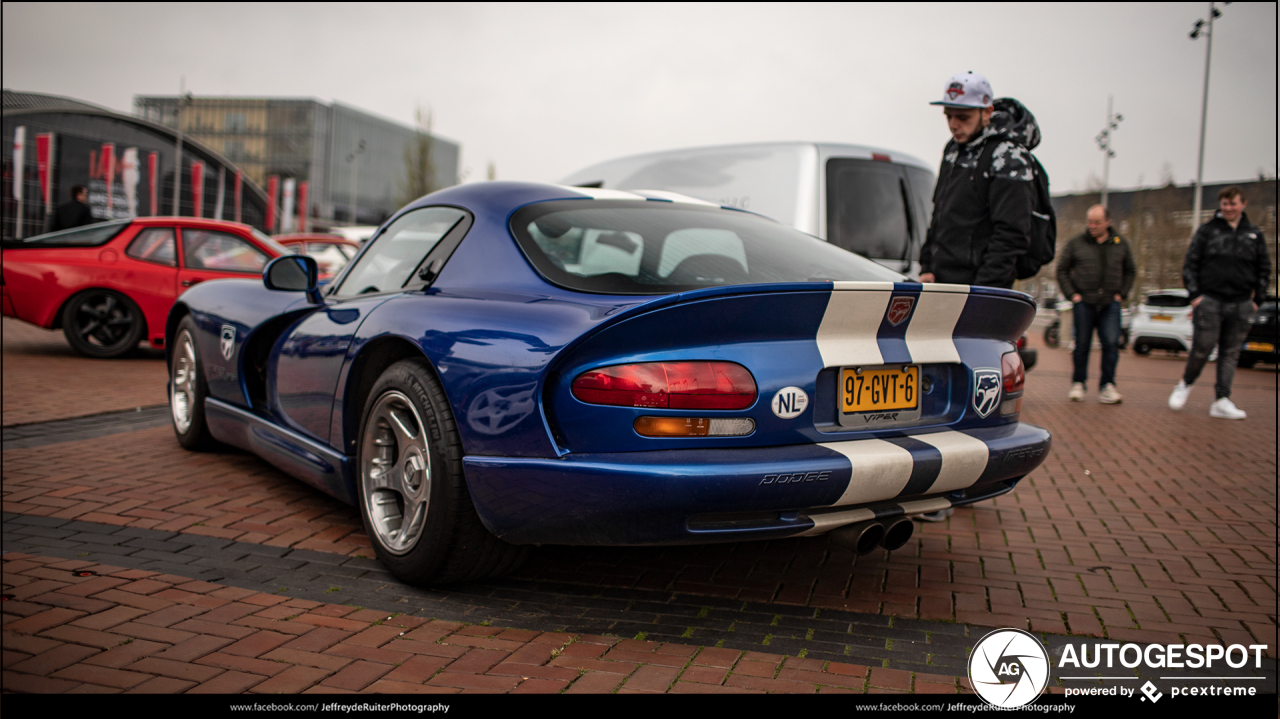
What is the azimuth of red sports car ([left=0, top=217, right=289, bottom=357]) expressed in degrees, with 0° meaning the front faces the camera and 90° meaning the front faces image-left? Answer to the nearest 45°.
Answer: approximately 270°

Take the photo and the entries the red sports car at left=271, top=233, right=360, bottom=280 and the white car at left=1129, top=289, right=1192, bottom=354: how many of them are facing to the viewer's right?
1

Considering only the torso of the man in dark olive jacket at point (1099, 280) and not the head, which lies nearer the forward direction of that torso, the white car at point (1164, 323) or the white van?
the white van

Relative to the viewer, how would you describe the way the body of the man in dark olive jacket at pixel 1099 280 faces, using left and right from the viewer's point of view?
facing the viewer

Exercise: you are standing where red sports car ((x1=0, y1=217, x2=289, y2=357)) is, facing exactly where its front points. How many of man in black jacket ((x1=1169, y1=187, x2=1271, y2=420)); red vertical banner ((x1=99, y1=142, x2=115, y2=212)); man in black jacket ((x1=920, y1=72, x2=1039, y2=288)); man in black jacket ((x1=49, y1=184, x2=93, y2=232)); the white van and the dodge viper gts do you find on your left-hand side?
2

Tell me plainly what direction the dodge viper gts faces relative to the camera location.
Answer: facing away from the viewer and to the left of the viewer

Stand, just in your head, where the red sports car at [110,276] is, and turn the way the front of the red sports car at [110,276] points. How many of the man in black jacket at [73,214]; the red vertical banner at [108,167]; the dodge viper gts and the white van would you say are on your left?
2

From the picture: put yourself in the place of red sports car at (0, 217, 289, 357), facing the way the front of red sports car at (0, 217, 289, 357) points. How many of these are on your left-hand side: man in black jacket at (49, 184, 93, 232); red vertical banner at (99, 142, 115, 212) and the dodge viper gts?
2

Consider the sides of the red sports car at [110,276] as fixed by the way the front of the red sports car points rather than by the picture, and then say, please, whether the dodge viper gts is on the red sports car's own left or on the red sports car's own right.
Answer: on the red sports car's own right

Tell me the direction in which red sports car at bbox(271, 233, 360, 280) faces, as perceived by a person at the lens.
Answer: facing to the right of the viewer
